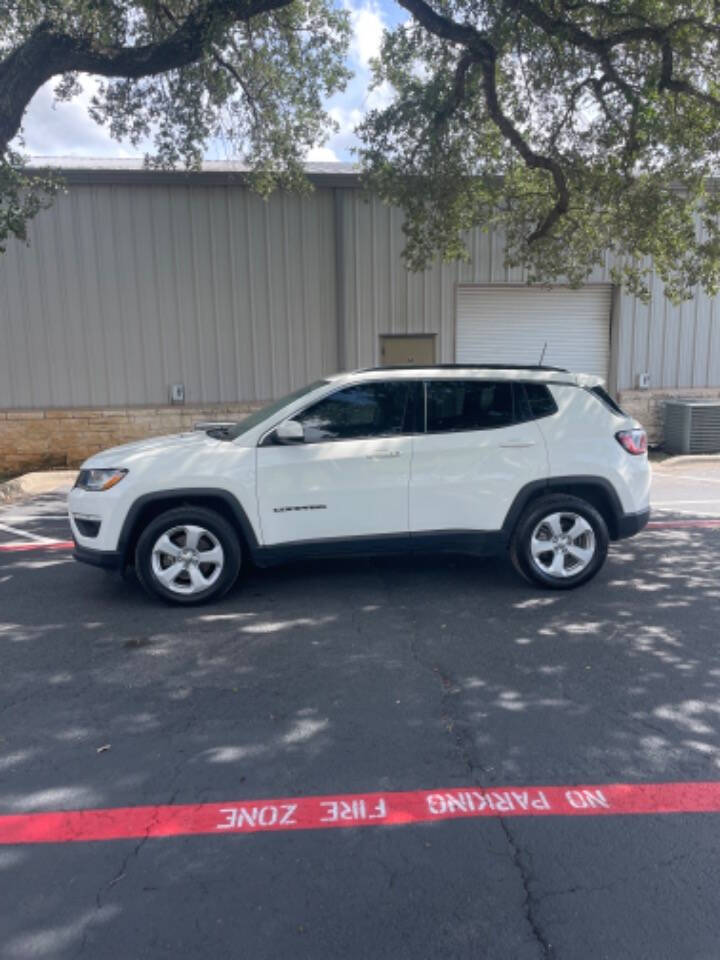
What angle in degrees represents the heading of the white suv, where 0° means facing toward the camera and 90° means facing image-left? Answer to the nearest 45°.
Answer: approximately 90°

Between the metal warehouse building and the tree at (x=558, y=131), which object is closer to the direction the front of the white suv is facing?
the metal warehouse building

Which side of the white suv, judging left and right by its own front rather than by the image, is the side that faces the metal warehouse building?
right

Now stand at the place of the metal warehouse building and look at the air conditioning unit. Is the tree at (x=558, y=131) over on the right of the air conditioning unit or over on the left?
right

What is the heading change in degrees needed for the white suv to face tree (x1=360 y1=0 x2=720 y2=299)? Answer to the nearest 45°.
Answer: approximately 135° to its right

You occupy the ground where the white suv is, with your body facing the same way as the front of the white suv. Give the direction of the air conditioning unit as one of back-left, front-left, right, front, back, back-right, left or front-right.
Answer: back-right
